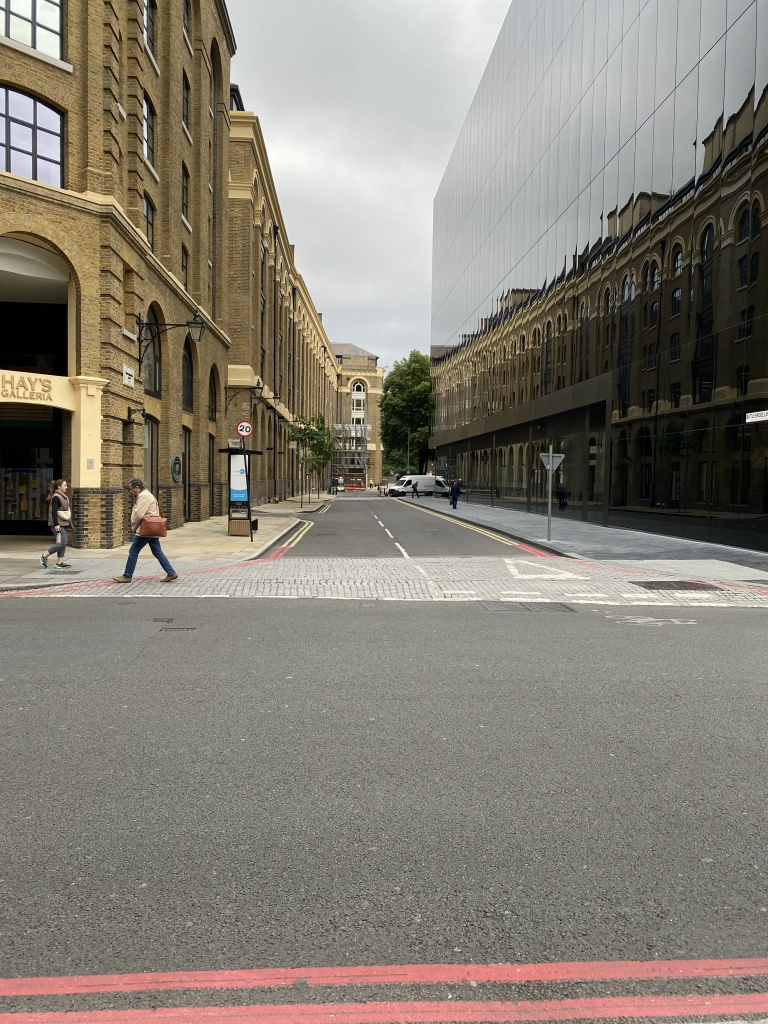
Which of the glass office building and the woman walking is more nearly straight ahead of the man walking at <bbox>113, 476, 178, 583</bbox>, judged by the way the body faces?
the woman walking

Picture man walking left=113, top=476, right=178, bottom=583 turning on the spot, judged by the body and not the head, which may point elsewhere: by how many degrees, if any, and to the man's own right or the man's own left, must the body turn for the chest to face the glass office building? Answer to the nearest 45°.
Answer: approximately 135° to the man's own right

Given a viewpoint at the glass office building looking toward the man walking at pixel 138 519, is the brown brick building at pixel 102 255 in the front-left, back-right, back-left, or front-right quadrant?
front-right

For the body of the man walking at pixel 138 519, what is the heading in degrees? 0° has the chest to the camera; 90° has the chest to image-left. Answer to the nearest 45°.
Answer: approximately 90°
